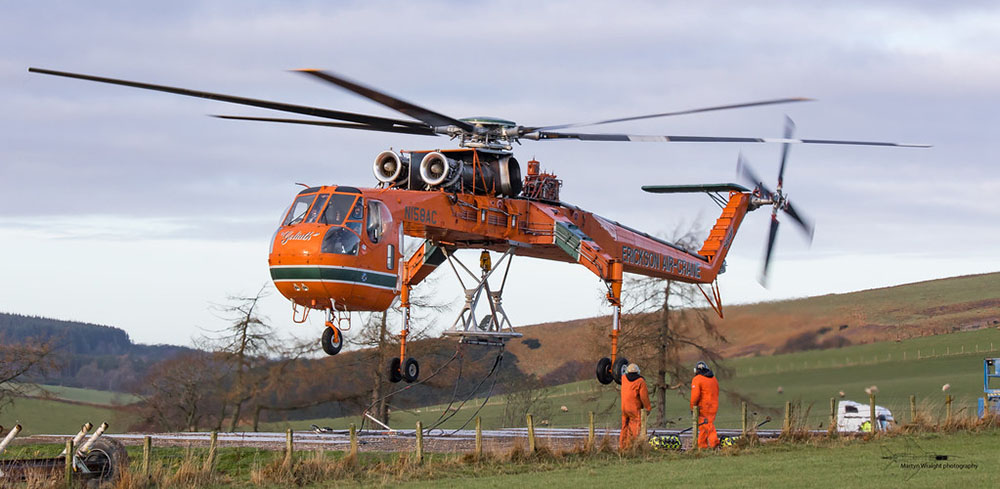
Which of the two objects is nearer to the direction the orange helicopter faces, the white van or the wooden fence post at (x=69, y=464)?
the wooden fence post

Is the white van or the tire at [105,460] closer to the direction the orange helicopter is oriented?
the tire

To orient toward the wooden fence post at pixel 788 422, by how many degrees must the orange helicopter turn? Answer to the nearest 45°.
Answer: approximately 135° to its left

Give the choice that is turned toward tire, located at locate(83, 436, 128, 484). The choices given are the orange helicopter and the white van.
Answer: the orange helicopter

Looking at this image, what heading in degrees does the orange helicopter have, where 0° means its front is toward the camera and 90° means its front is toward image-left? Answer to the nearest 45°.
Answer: approximately 45°

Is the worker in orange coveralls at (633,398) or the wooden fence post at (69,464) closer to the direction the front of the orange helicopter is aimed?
the wooden fence post

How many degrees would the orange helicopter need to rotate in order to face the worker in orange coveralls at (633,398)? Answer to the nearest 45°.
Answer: approximately 90° to its left

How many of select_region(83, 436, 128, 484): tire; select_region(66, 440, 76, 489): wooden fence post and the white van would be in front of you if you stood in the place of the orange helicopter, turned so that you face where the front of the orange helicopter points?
2
